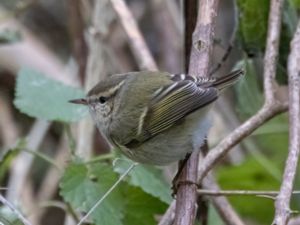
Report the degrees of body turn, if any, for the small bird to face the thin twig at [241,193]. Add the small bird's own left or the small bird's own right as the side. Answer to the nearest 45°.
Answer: approximately 135° to the small bird's own left

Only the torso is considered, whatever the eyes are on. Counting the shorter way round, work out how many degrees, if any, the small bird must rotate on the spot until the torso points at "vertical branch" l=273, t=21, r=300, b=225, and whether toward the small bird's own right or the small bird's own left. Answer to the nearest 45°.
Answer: approximately 135° to the small bird's own left

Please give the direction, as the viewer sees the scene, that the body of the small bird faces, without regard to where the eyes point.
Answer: to the viewer's left
